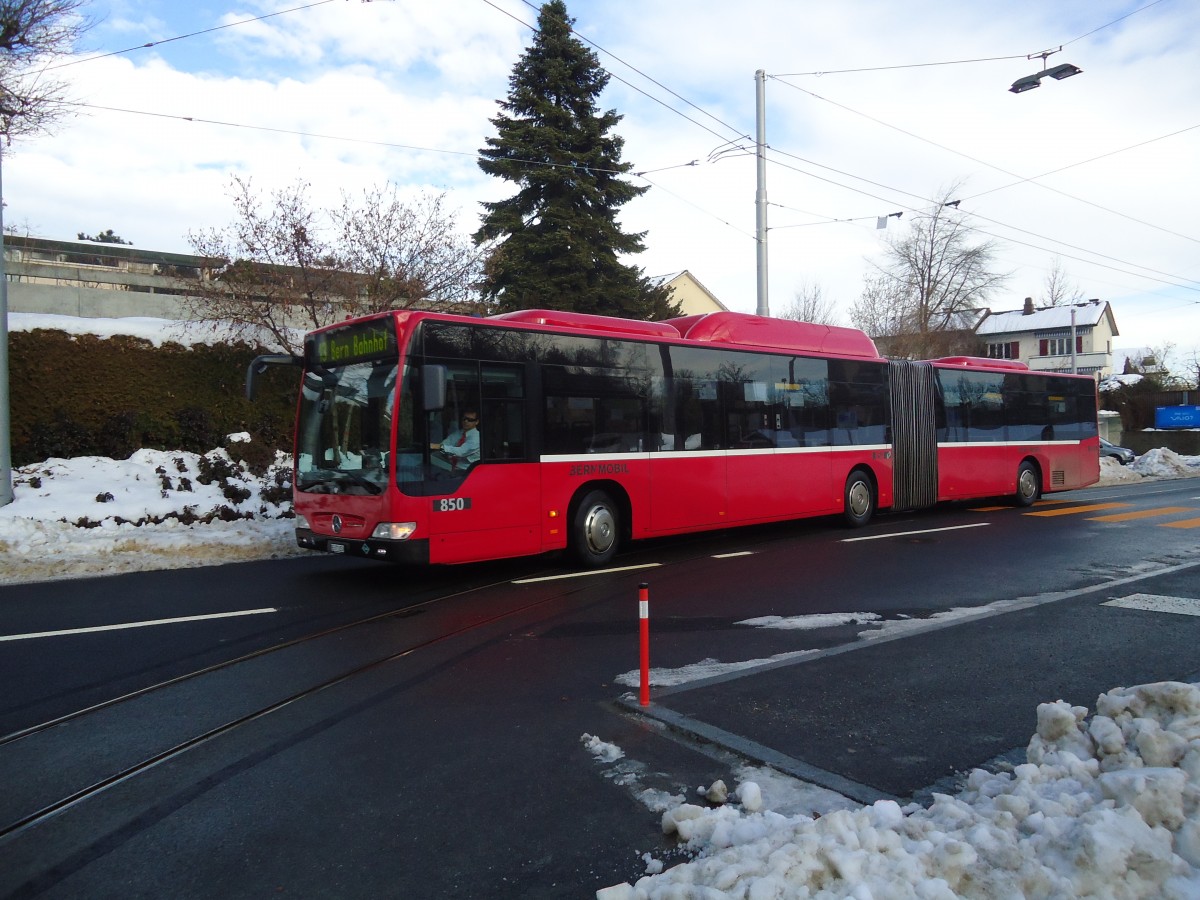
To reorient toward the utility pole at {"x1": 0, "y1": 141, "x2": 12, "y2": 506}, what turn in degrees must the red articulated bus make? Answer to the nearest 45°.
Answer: approximately 45° to its right

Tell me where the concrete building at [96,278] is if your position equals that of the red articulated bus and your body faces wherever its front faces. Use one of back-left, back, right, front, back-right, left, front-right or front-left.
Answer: right

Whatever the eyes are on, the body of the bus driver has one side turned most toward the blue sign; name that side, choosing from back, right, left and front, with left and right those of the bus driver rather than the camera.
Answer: back

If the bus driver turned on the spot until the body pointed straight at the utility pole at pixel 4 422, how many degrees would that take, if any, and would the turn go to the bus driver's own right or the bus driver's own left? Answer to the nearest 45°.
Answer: approximately 90° to the bus driver's own right

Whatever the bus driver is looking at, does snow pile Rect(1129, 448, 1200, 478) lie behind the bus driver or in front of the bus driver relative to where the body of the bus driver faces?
behind

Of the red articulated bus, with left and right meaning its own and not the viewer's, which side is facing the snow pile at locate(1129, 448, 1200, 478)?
back

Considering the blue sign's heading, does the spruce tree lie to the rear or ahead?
ahead

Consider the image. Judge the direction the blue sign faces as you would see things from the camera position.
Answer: facing the viewer

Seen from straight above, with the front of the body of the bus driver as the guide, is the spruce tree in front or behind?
behind

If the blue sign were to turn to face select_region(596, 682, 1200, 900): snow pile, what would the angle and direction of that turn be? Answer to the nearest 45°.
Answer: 0° — it already faces it

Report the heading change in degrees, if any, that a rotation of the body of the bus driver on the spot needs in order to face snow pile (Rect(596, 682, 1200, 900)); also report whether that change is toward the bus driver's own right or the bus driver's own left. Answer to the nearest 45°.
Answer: approximately 45° to the bus driver's own left

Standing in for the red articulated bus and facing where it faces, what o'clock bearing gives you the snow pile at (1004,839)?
The snow pile is roughly at 10 o'clock from the red articulated bus.

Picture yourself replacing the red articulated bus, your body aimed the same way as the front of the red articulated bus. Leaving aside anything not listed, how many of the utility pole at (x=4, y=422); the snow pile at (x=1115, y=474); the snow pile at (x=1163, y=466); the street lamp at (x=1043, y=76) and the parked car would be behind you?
4

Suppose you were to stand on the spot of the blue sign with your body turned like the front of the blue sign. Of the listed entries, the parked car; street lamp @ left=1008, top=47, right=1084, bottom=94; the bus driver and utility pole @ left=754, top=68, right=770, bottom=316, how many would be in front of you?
4

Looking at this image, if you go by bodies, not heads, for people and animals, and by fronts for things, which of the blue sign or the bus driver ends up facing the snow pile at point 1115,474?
the blue sign

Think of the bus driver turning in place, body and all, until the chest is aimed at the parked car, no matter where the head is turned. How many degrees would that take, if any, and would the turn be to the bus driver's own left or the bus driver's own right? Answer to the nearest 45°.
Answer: approximately 180°

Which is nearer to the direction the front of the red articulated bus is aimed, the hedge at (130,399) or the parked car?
the hedge

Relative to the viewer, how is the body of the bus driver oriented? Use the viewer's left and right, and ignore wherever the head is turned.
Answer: facing the viewer and to the left of the viewer

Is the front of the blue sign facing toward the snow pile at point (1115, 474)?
yes

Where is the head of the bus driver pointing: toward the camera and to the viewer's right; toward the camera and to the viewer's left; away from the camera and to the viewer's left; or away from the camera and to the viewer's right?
toward the camera and to the viewer's left
